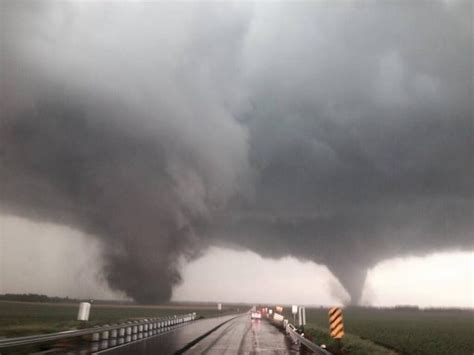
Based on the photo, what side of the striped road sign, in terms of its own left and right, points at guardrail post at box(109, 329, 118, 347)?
right

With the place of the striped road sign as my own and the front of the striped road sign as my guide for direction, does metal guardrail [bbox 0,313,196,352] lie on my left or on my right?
on my right

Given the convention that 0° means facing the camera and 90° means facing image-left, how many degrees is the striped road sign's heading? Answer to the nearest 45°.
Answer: approximately 0°
